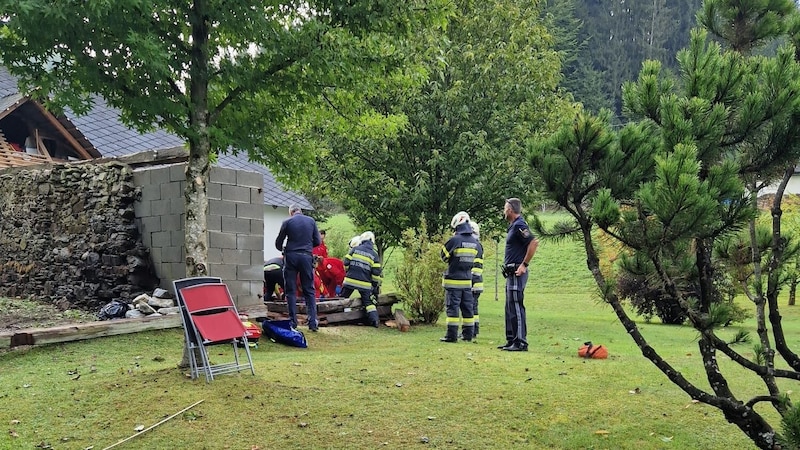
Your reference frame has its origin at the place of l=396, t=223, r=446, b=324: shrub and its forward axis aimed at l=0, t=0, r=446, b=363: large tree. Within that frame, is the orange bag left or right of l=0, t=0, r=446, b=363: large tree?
left

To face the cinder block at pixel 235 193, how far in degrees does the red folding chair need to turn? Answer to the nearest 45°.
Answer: approximately 135° to its left

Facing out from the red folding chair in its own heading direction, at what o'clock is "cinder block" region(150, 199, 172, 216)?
The cinder block is roughly at 7 o'clock from the red folding chair.

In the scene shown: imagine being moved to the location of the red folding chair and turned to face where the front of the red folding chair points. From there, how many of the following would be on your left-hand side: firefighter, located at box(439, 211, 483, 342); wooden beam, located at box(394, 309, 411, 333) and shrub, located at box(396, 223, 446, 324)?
3

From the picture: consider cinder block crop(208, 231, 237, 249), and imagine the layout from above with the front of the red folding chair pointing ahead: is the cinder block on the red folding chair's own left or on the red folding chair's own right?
on the red folding chair's own left

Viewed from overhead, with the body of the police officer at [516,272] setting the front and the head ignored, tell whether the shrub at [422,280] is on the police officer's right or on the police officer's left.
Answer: on the police officer's right

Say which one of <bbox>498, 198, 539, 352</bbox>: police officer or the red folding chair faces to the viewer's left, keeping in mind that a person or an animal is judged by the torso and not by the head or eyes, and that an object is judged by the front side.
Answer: the police officer

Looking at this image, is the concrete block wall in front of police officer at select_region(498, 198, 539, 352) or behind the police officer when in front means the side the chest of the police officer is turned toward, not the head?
in front

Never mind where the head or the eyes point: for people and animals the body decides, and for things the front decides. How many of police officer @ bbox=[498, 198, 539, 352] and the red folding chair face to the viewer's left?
1

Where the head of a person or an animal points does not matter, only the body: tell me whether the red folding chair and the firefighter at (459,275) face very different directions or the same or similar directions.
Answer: very different directions

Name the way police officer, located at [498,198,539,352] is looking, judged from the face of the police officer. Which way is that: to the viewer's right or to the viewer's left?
to the viewer's left

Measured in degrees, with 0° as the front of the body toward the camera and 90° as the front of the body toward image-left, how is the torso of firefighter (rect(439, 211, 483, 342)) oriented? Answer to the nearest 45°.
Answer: approximately 135°

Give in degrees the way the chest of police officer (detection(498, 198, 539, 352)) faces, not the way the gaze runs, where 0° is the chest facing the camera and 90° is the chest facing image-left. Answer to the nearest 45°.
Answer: approximately 90°

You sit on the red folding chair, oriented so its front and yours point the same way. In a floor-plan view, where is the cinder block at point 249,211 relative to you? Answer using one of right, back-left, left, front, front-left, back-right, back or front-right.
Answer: back-left
